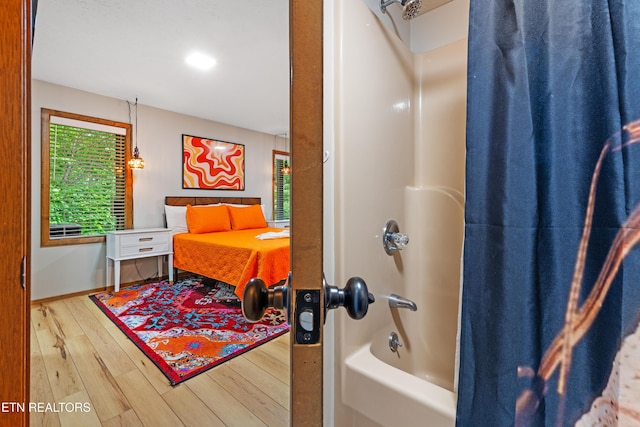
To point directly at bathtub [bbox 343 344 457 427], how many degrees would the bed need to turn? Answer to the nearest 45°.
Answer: approximately 45° to its right

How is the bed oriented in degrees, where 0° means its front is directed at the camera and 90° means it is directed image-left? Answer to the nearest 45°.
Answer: approximately 315°

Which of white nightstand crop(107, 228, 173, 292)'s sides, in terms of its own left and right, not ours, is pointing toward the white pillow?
left

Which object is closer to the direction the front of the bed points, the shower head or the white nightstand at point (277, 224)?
the shower head

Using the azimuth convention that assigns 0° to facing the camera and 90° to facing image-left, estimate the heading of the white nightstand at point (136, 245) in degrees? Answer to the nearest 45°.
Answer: approximately 315°

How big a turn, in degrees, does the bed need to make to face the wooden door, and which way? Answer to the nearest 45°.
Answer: approximately 45° to its right

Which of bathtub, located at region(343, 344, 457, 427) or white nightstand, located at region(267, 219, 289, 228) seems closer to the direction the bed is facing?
the bathtub

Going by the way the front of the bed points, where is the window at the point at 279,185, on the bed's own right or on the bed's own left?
on the bed's own left

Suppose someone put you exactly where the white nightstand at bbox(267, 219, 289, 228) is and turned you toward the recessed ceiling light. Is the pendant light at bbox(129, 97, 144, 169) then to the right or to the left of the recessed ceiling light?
right
